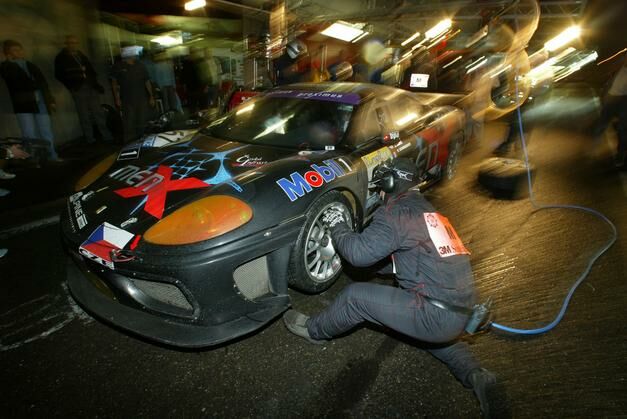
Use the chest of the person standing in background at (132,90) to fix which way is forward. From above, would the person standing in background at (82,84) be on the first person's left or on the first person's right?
on the first person's right

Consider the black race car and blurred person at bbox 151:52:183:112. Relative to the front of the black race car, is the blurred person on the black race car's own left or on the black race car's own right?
on the black race car's own right

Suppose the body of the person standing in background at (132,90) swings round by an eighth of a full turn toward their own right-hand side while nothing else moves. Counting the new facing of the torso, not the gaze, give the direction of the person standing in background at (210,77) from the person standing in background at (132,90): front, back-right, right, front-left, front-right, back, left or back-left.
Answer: back

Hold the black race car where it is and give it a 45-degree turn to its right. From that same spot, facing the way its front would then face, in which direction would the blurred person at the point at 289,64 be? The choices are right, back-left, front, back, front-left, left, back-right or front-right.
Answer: right

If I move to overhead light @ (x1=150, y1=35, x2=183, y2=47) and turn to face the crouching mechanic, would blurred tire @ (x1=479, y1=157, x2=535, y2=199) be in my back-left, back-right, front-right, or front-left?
front-left

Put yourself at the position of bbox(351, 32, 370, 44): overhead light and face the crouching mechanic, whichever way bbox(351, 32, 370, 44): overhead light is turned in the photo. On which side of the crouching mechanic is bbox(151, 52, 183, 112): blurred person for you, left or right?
right

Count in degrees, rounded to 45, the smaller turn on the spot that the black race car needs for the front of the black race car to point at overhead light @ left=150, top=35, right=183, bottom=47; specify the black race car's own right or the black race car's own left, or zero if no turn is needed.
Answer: approximately 135° to the black race car's own right

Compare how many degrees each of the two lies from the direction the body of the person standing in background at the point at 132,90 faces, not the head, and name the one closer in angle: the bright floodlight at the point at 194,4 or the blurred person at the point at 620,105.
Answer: the blurred person

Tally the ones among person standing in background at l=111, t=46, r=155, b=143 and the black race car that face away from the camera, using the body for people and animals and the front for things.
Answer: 0

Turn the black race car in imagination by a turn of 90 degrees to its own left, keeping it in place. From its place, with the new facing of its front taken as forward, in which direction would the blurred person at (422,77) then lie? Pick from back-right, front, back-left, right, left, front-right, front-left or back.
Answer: left

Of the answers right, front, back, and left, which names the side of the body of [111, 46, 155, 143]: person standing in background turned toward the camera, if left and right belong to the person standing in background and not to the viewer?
front

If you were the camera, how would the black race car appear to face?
facing the viewer and to the left of the viewer

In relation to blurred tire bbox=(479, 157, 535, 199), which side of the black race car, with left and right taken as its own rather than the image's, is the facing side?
back

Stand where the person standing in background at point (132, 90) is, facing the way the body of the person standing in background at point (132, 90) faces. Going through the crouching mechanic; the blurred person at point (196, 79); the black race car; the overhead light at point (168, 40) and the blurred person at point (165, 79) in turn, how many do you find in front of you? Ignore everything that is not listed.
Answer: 2

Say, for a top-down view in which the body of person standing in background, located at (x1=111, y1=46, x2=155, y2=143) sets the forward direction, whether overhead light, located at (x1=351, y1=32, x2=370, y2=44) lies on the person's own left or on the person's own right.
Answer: on the person's own left

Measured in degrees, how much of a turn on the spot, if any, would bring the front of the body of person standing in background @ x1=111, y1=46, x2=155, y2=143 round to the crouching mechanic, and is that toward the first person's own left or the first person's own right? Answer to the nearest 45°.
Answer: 0° — they already face them

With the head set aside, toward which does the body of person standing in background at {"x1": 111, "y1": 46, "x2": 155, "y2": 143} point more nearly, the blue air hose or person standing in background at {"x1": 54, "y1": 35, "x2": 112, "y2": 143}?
the blue air hose

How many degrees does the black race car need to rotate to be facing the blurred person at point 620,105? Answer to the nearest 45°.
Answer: approximately 180°

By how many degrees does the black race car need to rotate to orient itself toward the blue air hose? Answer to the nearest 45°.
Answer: approximately 135° to its left

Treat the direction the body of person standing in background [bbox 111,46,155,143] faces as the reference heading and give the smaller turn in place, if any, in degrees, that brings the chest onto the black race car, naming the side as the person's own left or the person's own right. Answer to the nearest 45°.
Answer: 0° — they already face it

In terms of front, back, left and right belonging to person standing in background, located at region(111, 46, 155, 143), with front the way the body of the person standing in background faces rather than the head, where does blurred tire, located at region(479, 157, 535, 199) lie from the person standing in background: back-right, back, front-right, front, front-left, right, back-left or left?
front-left
